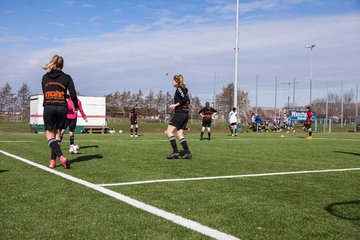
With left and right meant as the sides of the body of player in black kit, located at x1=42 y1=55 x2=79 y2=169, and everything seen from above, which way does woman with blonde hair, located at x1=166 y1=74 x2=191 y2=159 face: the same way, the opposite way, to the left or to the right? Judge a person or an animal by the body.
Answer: to the left

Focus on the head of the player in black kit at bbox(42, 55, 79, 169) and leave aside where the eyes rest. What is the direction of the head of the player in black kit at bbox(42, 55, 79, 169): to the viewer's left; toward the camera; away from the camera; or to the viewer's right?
away from the camera

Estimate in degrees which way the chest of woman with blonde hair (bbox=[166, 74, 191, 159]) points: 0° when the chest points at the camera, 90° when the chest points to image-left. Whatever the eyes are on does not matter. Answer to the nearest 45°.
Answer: approximately 90°

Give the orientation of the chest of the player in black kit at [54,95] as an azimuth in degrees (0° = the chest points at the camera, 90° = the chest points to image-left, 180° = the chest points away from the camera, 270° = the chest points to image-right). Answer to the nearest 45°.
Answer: approximately 180°

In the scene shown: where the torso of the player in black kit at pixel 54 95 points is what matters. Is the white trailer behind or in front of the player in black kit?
in front

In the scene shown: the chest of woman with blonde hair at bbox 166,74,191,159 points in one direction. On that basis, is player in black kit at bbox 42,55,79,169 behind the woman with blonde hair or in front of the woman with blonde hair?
in front

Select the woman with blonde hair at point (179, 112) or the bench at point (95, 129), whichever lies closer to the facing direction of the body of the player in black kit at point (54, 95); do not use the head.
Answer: the bench

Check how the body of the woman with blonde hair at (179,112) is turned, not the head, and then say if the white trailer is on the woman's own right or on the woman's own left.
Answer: on the woman's own right

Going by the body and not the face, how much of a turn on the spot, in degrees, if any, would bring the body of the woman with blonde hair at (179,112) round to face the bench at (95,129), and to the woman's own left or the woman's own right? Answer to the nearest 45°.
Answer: approximately 90° to the woman's own right
